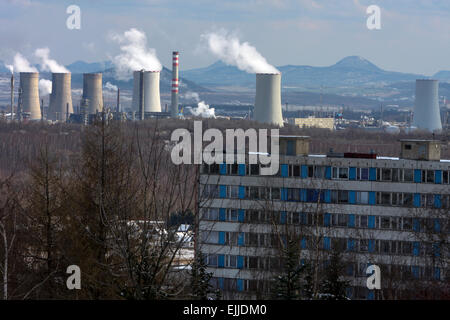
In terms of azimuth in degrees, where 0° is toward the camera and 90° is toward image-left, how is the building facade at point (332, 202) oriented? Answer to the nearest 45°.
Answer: approximately 0°
